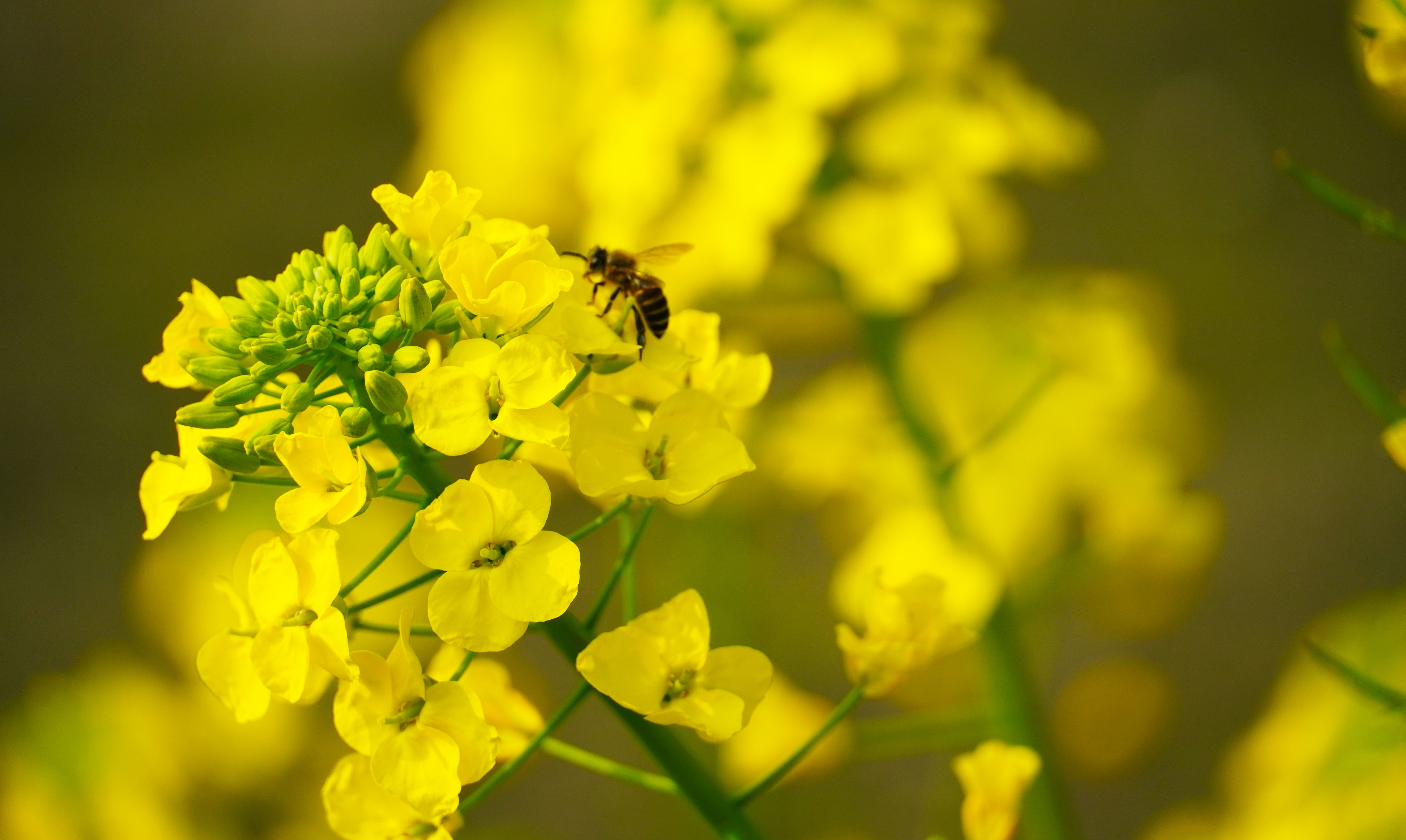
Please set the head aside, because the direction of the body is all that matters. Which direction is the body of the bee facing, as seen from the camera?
to the viewer's left
